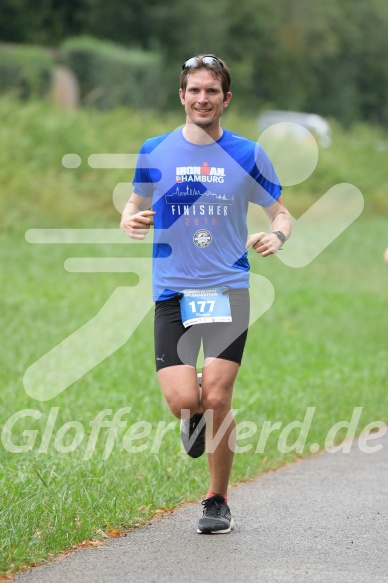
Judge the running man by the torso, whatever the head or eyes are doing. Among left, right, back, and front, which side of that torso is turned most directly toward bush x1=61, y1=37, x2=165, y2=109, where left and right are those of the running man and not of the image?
back

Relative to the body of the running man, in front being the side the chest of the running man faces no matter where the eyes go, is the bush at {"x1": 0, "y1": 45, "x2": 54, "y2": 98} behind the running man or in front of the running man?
behind

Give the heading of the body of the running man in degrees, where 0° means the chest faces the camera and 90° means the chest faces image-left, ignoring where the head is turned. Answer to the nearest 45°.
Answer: approximately 0°

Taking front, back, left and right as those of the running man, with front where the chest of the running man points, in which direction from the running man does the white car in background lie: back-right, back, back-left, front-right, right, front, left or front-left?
back
